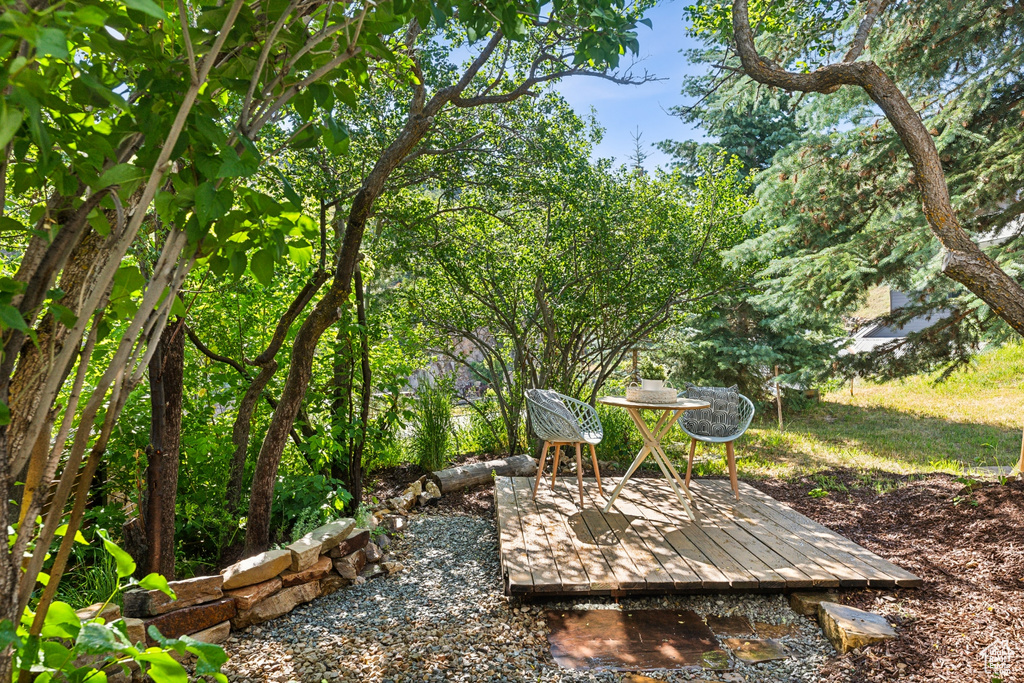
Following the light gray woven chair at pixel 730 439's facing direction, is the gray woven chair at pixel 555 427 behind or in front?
in front

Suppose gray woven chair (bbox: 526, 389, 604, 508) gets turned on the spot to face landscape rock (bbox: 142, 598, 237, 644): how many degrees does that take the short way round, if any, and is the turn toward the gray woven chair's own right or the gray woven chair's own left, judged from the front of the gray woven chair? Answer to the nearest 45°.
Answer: approximately 90° to the gray woven chair's own right

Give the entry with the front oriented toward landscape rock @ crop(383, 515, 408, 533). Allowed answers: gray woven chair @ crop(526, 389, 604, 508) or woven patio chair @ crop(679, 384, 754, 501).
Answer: the woven patio chair

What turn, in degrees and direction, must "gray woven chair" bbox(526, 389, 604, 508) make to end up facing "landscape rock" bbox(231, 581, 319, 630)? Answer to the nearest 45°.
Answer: approximately 90° to its right

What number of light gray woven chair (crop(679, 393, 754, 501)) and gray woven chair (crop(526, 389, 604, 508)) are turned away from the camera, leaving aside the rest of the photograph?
0

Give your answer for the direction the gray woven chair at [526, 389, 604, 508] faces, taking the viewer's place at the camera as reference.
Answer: facing the viewer and to the right of the viewer

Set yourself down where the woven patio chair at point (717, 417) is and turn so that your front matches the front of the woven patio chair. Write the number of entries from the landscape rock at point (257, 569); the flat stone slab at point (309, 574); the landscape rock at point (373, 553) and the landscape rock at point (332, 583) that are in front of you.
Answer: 4

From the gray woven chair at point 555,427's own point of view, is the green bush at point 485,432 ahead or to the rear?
to the rear

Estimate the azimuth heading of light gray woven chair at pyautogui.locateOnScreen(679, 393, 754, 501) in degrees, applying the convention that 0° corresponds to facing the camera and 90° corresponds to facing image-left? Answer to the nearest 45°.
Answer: approximately 45°

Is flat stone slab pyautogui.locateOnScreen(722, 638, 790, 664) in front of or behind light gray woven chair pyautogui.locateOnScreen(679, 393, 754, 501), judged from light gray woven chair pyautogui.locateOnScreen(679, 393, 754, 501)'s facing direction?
in front

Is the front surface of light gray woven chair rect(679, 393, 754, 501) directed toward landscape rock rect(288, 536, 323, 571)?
yes
